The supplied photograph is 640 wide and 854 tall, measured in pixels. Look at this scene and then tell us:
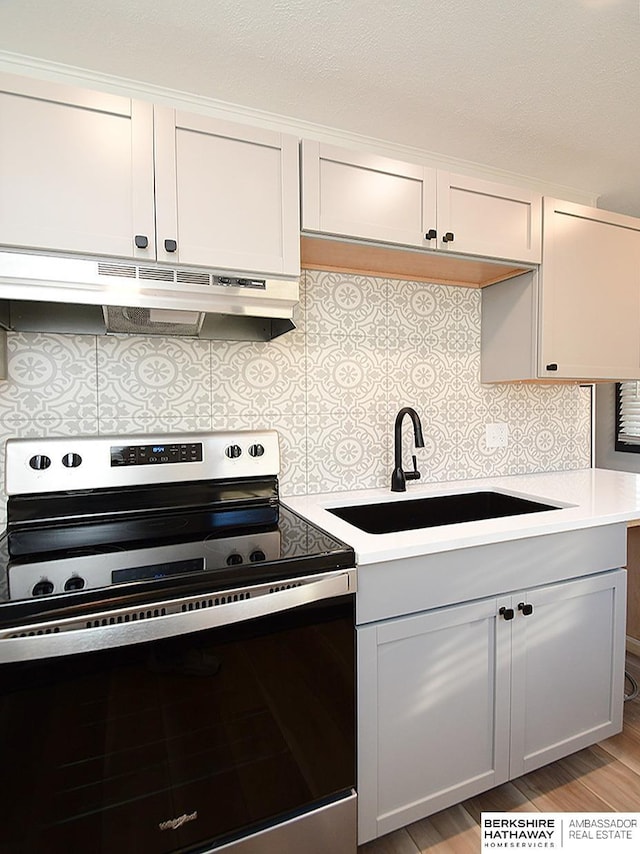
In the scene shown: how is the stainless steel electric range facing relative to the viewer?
toward the camera

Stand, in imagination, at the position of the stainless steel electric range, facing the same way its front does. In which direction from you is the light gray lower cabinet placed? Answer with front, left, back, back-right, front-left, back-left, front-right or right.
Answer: left

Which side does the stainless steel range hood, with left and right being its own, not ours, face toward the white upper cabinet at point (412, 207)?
left

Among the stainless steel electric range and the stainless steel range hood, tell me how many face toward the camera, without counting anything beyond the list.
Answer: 2

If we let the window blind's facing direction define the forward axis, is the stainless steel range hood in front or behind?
in front

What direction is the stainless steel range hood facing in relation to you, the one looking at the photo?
facing the viewer

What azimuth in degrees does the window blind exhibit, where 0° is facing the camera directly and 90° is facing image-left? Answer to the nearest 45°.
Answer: approximately 45°

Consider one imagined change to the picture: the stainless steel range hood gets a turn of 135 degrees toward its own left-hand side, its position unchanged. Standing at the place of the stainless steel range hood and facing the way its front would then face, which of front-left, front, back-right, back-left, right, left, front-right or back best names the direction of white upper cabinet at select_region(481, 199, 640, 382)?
front-right

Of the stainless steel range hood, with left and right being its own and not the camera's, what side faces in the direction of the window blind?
left

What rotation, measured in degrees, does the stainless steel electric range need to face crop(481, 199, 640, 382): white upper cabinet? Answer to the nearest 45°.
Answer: approximately 90° to its left
